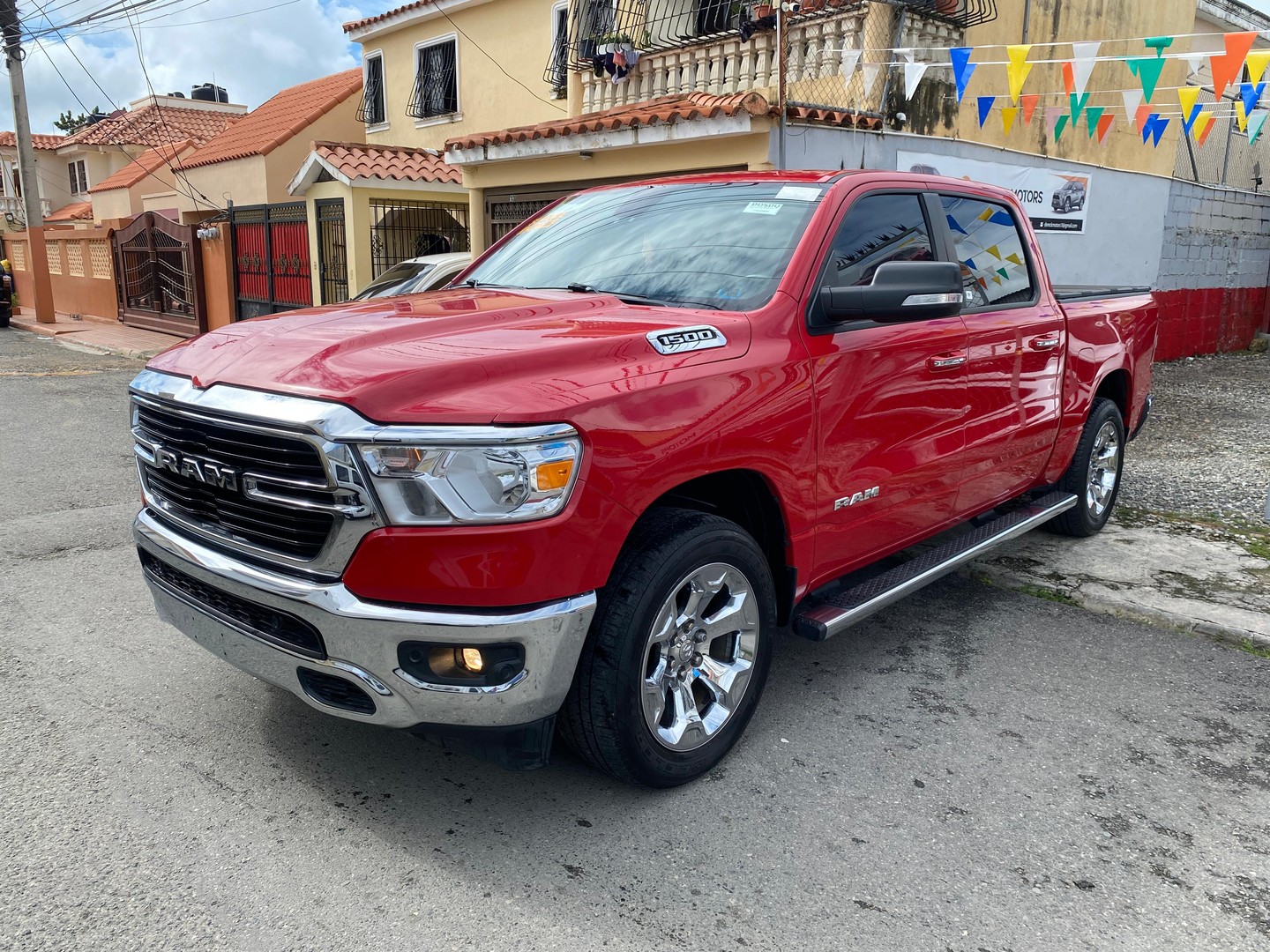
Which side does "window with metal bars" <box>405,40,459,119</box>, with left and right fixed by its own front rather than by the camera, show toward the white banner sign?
left

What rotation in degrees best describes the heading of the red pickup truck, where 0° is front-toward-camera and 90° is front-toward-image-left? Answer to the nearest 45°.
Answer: approximately 45°

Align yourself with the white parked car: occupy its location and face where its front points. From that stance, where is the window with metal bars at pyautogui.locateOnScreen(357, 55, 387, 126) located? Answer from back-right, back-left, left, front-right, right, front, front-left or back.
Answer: back-right

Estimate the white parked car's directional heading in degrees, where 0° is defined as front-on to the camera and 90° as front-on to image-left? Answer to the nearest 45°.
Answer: approximately 45°

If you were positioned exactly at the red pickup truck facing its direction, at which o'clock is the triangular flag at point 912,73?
The triangular flag is roughly at 5 o'clock from the red pickup truck.

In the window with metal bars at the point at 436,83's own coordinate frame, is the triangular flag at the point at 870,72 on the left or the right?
on its left

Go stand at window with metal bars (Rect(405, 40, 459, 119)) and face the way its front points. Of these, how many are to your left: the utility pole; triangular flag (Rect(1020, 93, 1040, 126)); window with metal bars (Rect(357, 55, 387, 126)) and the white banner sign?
2

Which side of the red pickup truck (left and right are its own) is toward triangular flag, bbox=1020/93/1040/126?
back
